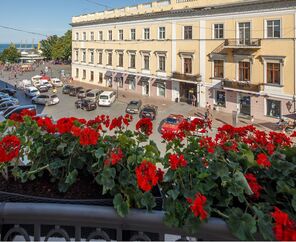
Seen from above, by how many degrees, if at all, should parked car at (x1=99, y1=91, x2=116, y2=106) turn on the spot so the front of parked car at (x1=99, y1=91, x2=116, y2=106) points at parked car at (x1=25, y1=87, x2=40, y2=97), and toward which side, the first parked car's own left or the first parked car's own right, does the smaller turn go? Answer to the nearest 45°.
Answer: approximately 90° to the first parked car's own left

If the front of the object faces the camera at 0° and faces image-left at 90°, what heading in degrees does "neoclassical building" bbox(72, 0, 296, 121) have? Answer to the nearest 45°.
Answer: approximately 45°
